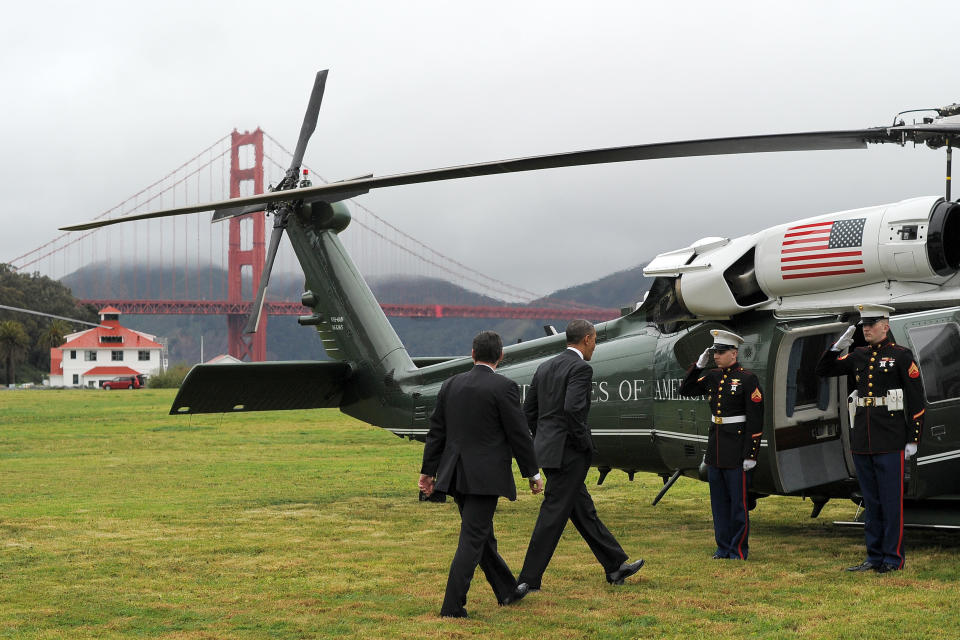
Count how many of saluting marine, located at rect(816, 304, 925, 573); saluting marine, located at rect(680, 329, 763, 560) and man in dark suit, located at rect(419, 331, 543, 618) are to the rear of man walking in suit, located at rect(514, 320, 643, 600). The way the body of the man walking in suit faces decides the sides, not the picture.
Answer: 1

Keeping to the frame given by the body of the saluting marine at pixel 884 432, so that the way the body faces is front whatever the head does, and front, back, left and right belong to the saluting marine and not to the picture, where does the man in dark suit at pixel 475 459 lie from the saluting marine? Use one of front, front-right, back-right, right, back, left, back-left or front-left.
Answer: front

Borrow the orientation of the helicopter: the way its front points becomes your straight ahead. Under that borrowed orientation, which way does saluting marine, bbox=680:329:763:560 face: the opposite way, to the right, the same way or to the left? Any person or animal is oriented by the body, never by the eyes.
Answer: to the right

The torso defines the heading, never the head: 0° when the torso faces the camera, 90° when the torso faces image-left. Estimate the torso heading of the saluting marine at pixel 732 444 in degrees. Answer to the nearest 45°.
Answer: approximately 45°

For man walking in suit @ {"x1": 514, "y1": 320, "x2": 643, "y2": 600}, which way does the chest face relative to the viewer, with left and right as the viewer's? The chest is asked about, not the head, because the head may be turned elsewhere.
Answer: facing away from the viewer and to the right of the viewer

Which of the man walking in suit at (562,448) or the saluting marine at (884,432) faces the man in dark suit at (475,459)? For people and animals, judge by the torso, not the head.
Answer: the saluting marine

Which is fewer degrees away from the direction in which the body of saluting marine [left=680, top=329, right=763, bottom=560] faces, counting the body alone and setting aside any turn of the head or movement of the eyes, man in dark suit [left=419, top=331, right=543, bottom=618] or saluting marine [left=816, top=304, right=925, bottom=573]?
the man in dark suit

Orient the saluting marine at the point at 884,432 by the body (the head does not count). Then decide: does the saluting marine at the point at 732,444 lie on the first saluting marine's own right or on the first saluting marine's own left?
on the first saluting marine's own right

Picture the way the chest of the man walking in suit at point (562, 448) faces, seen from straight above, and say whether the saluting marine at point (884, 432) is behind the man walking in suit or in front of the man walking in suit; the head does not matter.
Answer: in front

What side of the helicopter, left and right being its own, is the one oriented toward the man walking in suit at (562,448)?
right

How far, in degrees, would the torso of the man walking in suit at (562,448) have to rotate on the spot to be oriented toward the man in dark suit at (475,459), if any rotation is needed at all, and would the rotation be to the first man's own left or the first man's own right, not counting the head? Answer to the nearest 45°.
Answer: approximately 180°

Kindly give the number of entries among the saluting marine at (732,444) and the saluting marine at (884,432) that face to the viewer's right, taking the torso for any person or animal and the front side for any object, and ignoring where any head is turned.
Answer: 0

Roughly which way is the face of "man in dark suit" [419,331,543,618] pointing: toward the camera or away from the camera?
away from the camera

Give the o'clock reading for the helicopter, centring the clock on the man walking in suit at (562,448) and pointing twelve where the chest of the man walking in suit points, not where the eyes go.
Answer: The helicopter is roughly at 12 o'clock from the man walking in suit.

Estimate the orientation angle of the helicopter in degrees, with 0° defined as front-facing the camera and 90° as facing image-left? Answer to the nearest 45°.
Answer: approximately 315°

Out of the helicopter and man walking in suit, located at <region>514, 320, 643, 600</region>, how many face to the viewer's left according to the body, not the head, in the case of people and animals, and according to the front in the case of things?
0

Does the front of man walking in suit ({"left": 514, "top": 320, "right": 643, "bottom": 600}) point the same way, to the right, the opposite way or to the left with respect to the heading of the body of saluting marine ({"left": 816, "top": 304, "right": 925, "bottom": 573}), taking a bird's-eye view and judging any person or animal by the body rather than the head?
the opposite way
